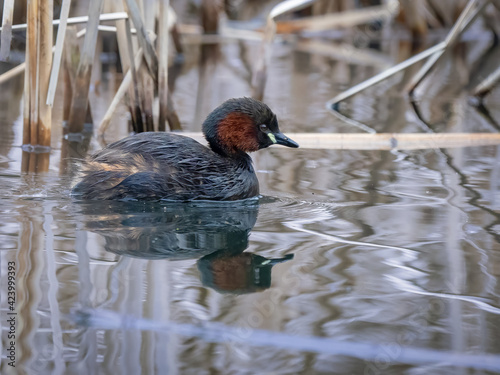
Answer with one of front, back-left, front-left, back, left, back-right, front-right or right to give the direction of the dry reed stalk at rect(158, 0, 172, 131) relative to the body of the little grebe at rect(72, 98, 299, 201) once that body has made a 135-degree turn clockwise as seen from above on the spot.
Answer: back-right

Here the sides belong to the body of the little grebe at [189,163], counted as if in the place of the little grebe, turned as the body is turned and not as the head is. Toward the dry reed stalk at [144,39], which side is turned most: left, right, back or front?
left

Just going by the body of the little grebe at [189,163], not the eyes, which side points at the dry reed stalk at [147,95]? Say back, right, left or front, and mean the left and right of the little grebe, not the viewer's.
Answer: left

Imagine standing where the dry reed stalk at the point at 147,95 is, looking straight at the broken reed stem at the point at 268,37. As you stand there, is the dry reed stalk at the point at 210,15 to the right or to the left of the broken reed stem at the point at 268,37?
left

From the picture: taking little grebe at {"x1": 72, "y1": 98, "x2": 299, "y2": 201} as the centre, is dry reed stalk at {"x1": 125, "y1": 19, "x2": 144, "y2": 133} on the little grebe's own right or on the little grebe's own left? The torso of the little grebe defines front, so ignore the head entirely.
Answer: on the little grebe's own left

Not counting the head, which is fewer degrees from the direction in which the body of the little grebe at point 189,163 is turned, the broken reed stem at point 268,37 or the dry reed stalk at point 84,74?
the broken reed stem

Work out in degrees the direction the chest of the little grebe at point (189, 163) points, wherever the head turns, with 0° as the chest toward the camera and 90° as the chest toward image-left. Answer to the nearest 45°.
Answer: approximately 270°

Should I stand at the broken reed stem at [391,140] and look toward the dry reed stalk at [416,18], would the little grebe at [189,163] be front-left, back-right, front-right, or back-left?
back-left

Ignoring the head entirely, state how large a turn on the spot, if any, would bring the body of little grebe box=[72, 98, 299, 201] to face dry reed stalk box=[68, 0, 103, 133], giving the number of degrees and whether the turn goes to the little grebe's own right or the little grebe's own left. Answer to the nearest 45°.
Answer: approximately 135° to the little grebe's own left

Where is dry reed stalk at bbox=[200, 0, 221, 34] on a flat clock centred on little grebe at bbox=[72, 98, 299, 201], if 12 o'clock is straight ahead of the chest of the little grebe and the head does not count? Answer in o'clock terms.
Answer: The dry reed stalk is roughly at 9 o'clock from the little grebe.

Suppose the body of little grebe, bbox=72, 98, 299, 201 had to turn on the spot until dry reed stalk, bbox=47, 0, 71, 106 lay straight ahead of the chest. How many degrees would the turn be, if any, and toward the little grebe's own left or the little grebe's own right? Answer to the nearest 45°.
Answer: approximately 135° to the little grebe's own left

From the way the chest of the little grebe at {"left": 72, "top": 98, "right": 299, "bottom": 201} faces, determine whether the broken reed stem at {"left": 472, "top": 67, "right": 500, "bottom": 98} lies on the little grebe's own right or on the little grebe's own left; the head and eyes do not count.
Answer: on the little grebe's own left

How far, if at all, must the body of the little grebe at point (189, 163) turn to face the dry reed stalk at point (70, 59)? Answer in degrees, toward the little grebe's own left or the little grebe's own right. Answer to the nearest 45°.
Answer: approximately 135° to the little grebe's own left

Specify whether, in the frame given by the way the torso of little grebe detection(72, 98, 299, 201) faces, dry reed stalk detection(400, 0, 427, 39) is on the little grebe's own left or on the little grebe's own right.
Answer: on the little grebe's own left
